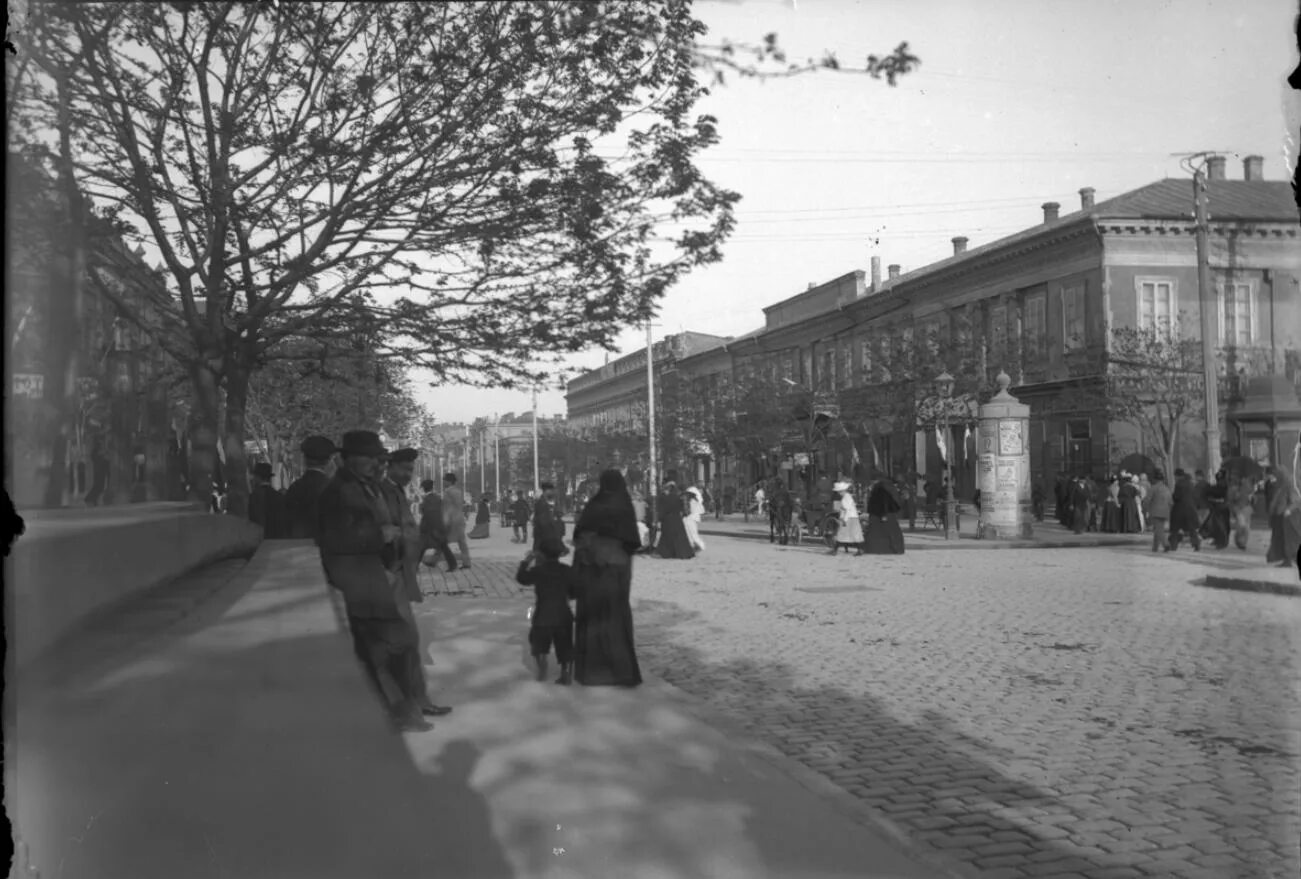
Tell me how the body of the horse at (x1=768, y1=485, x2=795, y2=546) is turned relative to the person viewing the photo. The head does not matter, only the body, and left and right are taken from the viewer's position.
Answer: facing the viewer

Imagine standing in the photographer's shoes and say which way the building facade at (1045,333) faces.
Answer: facing the viewer and to the left of the viewer

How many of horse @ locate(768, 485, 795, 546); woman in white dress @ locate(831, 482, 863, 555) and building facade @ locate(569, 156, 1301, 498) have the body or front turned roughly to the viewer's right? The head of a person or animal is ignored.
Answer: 0

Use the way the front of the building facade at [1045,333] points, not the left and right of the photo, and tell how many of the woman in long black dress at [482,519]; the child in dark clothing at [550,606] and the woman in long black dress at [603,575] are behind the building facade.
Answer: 0

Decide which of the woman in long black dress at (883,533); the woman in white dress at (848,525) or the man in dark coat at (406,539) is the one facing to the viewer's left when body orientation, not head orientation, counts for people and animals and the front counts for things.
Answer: the woman in white dress
